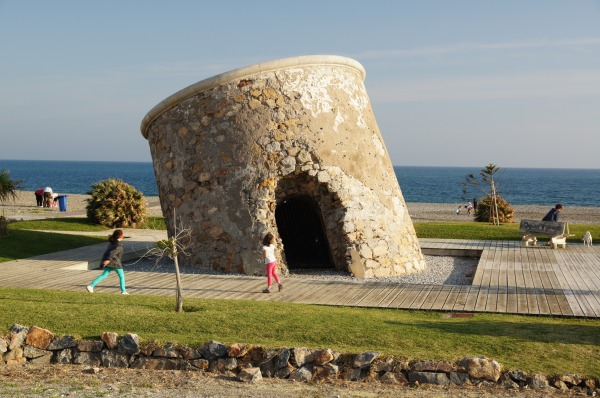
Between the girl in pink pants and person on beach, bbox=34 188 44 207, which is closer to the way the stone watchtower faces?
the girl in pink pants

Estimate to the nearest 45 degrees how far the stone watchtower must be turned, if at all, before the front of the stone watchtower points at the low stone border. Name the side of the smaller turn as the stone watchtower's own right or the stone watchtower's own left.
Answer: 0° — it already faces it

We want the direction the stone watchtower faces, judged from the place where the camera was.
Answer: facing the viewer

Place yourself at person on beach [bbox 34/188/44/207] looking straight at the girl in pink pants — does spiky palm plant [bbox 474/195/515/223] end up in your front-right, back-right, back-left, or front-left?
front-left

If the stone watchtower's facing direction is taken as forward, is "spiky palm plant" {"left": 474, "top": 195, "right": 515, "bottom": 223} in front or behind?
behind

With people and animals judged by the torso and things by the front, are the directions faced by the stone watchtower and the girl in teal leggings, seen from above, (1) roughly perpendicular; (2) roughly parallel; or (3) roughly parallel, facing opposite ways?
roughly perpendicular

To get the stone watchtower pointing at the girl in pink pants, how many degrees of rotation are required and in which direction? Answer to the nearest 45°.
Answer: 0° — it already faces them

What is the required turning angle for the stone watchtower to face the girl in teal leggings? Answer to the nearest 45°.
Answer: approximately 45° to its right

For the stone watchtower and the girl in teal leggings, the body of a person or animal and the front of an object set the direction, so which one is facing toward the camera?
the stone watchtower

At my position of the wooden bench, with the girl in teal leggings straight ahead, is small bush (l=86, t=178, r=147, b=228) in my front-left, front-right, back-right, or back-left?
front-right

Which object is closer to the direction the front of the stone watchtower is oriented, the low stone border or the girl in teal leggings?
the low stone border

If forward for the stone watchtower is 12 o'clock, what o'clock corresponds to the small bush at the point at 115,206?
The small bush is roughly at 5 o'clock from the stone watchtower.
